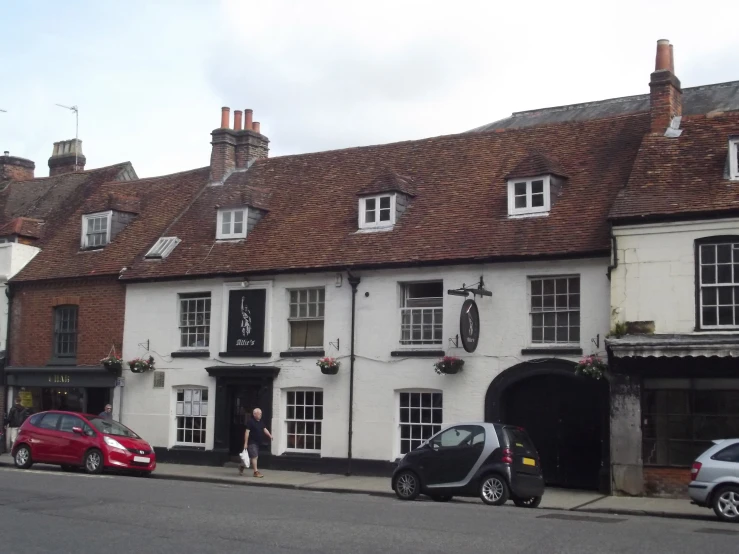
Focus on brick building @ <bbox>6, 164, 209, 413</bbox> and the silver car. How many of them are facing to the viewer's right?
1

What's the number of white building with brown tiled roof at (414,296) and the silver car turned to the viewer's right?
1

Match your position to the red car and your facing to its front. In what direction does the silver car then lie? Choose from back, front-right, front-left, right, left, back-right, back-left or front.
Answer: front

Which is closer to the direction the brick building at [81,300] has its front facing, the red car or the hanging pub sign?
the red car

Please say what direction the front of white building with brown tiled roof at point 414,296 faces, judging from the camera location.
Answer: facing the viewer and to the left of the viewer

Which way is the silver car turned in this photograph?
to the viewer's right

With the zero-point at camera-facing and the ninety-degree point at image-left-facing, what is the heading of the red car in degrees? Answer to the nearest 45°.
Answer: approximately 315°

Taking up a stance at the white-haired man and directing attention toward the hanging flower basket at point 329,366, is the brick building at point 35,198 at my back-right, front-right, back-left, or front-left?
back-left

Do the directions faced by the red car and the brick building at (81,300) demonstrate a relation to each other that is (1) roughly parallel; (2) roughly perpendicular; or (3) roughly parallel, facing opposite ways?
roughly perpendicular
